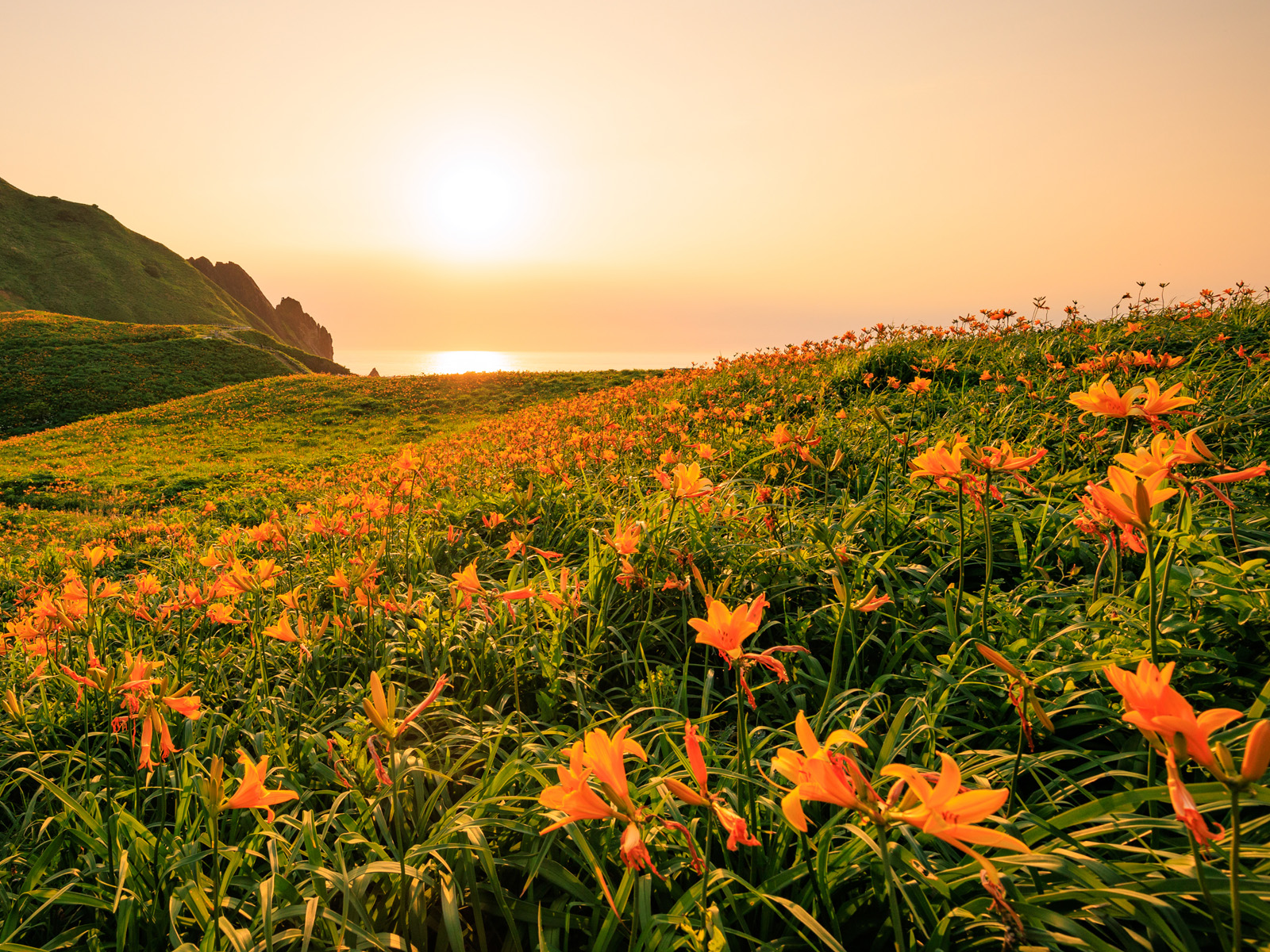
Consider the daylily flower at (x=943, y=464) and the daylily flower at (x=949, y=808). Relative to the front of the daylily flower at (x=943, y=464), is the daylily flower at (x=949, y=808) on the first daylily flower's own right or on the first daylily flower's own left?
on the first daylily flower's own left

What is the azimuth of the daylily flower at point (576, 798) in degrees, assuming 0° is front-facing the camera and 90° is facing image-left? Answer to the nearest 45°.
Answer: approximately 90°

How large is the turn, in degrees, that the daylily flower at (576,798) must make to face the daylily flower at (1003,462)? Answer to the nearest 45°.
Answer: approximately 135° to its right

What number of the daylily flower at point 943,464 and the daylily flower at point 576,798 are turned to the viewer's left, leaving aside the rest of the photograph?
2

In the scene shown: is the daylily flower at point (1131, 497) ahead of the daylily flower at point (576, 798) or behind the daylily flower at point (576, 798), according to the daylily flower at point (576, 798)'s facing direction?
behind

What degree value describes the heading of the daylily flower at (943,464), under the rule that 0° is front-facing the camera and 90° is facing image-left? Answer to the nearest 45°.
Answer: approximately 90°
